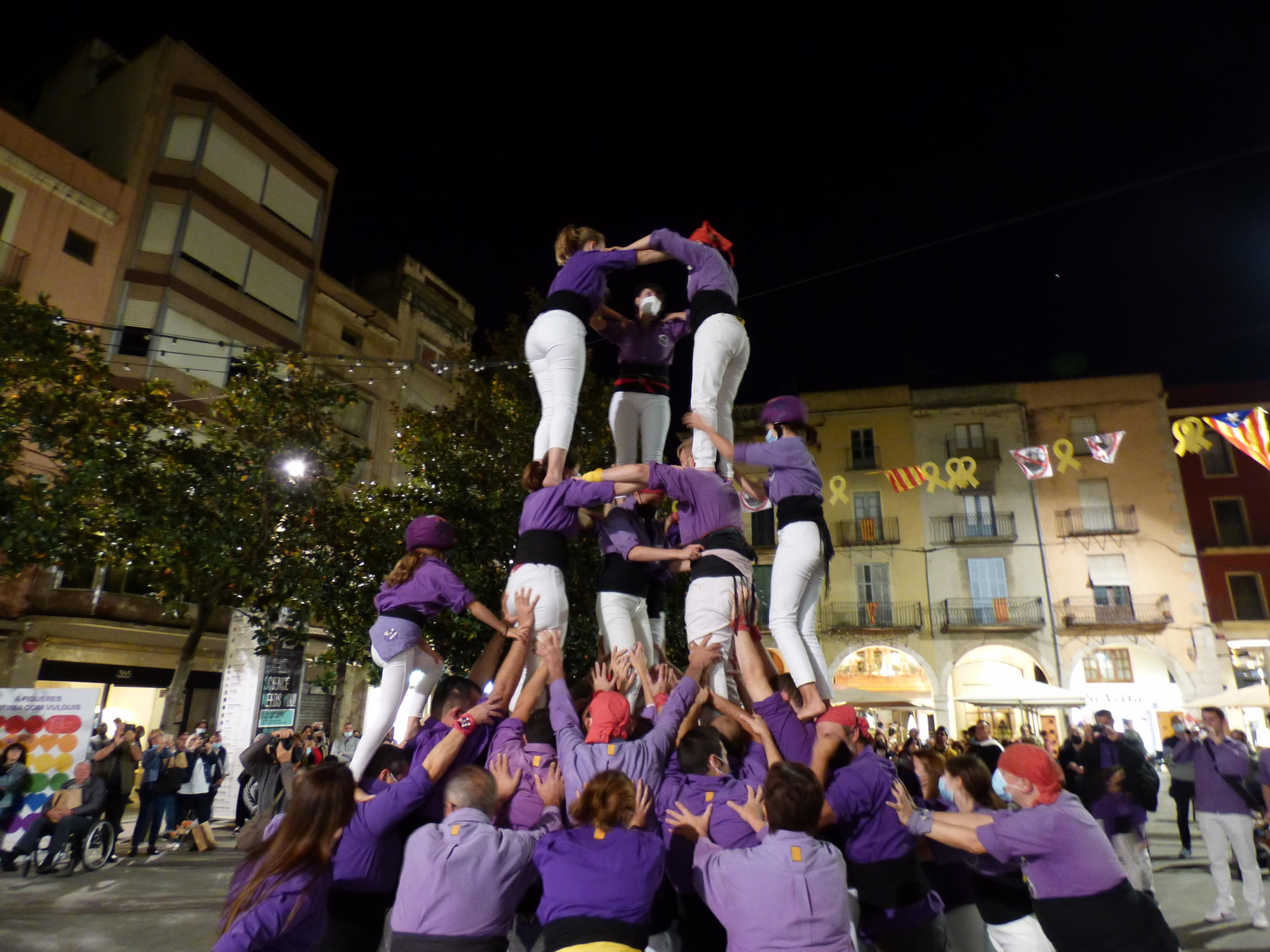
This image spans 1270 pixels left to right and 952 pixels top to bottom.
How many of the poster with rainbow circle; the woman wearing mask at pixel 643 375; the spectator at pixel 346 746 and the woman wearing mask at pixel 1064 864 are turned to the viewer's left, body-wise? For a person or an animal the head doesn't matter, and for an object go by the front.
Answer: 1

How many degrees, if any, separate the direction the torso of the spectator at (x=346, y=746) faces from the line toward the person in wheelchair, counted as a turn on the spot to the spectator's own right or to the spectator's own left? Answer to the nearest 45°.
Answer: approximately 45° to the spectator's own right

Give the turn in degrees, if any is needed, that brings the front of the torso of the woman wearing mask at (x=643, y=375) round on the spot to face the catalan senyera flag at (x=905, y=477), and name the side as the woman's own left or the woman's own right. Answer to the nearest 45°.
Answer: approximately 135° to the woman's own left

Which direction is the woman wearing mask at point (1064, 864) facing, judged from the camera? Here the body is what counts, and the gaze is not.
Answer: to the viewer's left

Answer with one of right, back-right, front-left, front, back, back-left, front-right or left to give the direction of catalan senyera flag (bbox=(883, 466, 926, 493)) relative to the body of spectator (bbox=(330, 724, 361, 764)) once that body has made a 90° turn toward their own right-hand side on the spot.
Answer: back

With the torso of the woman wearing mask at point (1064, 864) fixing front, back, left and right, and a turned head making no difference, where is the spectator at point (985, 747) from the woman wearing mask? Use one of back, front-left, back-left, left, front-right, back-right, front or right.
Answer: right

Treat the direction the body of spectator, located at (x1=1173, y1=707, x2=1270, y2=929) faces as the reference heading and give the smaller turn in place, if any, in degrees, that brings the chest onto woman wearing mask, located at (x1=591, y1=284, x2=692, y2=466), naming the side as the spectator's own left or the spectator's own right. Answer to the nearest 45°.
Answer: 0° — they already face them

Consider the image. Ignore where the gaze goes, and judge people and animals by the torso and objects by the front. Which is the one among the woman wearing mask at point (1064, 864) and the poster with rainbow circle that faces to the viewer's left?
the woman wearing mask

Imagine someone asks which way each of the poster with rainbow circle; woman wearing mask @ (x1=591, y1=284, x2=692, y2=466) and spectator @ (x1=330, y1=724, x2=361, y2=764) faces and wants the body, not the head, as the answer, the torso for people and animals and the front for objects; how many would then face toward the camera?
3

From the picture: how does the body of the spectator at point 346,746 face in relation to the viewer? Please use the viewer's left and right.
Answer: facing the viewer

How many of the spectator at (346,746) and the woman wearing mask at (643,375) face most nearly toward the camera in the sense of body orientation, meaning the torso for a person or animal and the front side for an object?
2

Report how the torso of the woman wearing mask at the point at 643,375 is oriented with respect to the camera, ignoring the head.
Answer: toward the camera

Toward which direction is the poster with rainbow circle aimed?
toward the camera
